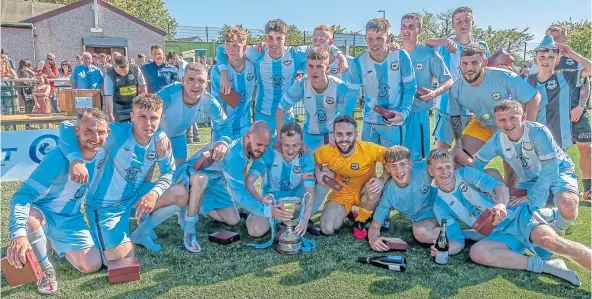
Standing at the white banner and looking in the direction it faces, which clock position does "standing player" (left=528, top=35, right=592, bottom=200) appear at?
The standing player is roughly at 10 o'clock from the white banner.

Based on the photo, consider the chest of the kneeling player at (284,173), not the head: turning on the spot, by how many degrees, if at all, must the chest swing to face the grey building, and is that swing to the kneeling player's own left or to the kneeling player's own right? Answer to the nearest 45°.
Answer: approximately 135° to the kneeling player's own right

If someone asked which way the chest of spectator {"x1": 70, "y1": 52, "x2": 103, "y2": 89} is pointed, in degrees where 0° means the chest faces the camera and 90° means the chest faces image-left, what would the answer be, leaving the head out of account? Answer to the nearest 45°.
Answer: approximately 0°

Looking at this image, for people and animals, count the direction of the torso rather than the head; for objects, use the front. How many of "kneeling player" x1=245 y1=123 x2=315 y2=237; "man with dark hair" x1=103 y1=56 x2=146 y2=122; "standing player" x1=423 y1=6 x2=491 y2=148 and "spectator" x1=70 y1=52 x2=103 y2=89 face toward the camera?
4

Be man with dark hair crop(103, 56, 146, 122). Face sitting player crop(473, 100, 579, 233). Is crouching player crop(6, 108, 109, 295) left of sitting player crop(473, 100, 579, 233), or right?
right

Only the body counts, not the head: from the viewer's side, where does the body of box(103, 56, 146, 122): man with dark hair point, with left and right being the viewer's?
facing the viewer

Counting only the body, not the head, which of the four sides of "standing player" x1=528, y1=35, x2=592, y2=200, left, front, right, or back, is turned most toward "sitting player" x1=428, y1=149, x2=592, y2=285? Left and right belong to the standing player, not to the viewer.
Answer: front

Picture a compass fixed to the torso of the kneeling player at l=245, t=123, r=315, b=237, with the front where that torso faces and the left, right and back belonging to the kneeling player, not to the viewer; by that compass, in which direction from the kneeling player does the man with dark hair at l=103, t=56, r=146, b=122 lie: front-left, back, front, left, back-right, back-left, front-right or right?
back-right

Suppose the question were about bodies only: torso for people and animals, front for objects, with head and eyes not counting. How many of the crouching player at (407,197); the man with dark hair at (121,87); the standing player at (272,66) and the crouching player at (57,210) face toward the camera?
4

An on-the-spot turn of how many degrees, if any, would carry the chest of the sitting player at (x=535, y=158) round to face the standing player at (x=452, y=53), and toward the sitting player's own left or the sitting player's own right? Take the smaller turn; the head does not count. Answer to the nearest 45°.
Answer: approximately 90° to the sitting player's own right

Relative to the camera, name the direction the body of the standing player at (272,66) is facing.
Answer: toward the camera

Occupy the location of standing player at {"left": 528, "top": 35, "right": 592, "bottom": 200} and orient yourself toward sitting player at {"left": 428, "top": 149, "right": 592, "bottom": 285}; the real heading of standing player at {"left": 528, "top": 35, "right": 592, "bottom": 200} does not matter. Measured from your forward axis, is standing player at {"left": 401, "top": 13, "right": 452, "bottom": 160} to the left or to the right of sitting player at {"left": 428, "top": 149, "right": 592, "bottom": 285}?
right

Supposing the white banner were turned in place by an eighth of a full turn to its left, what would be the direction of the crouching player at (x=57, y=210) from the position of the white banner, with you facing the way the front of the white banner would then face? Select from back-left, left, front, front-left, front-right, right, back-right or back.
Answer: front-right
